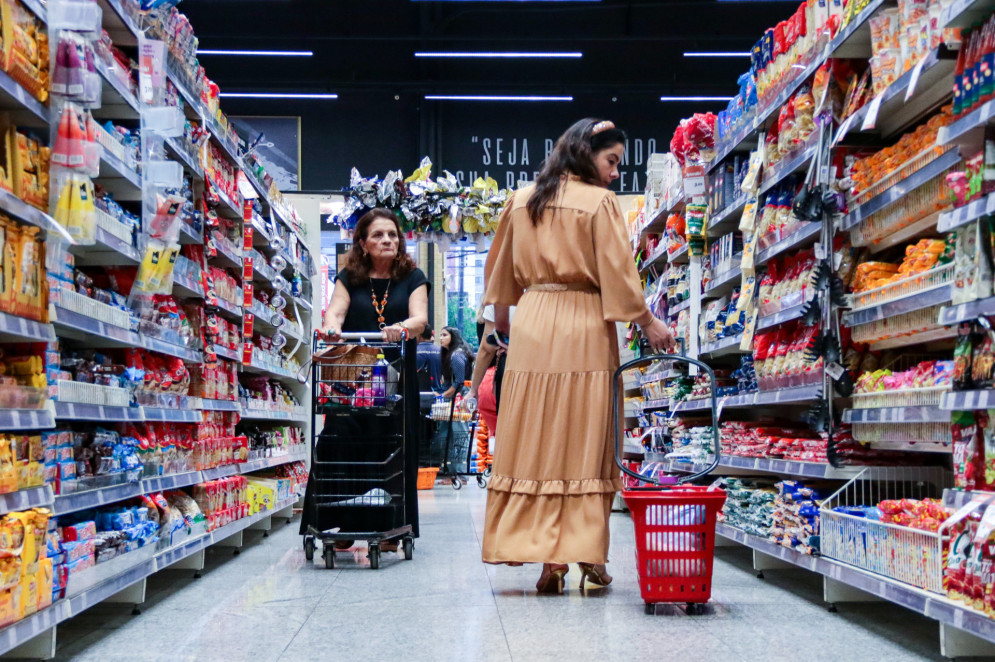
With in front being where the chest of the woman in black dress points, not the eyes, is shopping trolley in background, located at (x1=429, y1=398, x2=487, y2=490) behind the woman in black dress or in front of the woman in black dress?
behind

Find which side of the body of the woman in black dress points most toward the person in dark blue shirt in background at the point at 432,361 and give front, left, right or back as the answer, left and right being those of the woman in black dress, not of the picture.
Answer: back

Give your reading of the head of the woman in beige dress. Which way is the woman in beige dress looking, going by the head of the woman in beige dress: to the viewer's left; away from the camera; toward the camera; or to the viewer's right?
to the viewer's right

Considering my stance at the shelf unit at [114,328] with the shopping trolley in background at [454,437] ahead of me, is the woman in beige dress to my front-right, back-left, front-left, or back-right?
front-right

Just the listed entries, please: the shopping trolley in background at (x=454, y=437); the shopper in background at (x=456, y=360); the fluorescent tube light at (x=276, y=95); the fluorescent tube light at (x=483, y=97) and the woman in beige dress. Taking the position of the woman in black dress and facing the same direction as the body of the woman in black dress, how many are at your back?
4

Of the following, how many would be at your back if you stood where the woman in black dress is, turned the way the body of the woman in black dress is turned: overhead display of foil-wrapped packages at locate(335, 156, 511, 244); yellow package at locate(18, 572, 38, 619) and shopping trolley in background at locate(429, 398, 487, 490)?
2

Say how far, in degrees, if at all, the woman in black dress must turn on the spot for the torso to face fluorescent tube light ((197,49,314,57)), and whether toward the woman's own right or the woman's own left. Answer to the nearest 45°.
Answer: approximately 180°

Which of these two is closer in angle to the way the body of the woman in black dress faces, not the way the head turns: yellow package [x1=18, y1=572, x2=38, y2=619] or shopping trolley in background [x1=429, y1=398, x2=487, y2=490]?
the yellow package

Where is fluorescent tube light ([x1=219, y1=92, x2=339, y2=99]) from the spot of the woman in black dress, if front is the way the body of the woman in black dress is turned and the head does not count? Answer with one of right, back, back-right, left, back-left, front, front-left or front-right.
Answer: back

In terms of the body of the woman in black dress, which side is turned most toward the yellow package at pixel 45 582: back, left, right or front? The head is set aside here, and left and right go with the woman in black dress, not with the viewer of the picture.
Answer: front

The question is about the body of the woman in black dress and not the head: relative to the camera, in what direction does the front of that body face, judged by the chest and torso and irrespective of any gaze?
toward the camera
